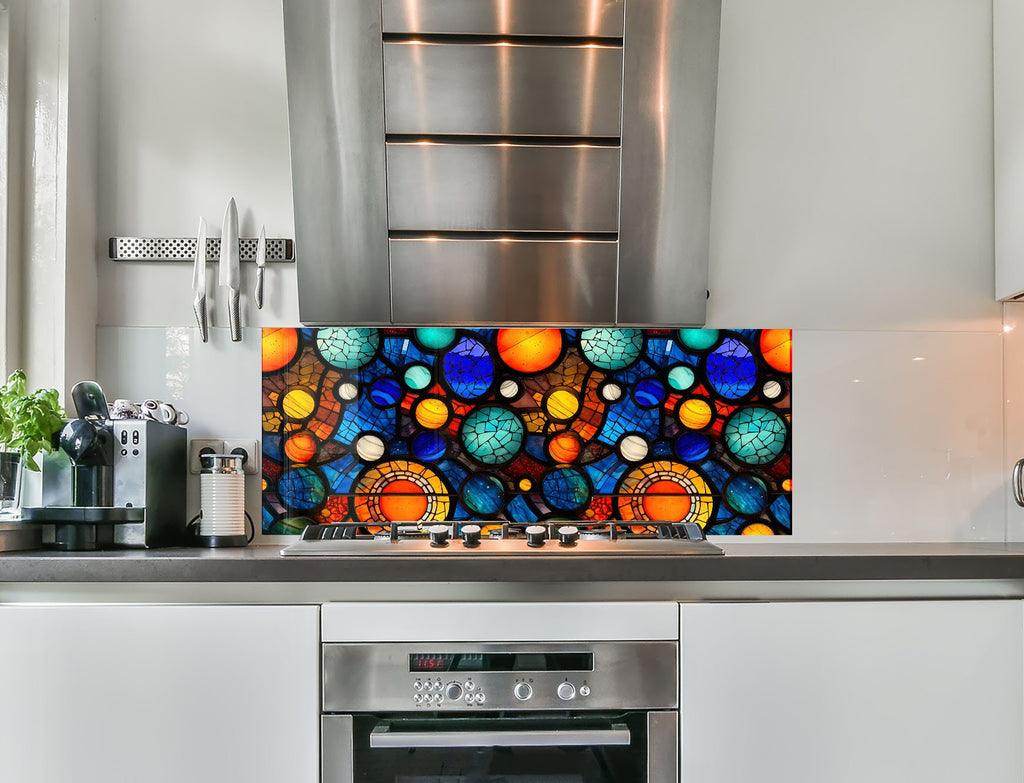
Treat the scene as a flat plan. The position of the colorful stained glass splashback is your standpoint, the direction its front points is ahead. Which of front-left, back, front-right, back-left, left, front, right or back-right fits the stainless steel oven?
front

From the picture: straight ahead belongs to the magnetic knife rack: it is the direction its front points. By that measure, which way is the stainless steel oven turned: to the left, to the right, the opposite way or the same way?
the same way

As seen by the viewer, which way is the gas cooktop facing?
toward the camera

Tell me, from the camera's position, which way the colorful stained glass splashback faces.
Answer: facing the viewer

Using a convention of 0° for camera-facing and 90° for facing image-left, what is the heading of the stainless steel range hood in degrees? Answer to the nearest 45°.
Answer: approximately 0°

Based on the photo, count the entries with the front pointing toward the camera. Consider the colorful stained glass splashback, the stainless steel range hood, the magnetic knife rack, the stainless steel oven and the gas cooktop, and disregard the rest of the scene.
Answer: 5

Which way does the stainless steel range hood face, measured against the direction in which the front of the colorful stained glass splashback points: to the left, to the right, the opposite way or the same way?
the same way

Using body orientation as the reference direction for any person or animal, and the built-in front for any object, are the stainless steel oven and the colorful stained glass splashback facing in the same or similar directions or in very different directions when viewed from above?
same or similar directions

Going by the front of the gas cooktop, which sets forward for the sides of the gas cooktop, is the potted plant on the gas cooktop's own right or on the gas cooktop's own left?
on the gas cooktop's own right

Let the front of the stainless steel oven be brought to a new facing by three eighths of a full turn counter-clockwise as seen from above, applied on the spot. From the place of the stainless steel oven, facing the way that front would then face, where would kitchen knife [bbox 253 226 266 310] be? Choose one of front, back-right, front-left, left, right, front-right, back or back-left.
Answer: left

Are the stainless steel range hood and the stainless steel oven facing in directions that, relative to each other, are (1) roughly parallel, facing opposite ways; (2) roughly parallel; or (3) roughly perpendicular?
roughly parallel
